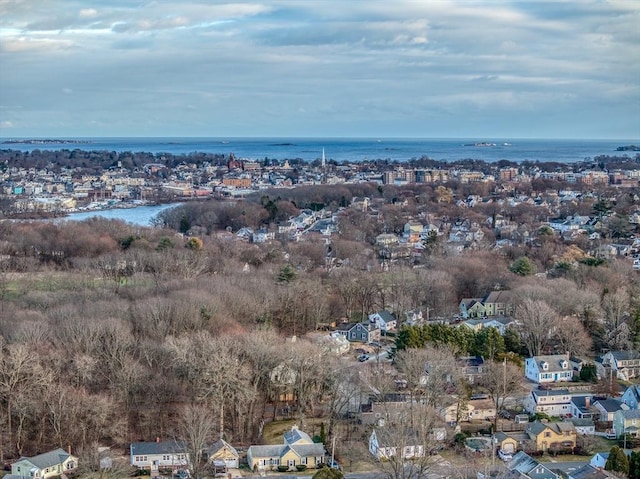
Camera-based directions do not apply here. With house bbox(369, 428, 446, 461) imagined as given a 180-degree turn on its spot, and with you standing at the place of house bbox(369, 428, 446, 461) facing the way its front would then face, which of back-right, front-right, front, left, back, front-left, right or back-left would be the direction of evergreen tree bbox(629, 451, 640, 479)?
right

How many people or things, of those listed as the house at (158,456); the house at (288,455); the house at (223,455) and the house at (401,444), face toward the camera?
4

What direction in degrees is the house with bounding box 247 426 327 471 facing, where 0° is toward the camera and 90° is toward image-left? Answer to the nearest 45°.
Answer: approximately 0°

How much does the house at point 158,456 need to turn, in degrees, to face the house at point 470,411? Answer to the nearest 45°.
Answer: approximately 90° to its left

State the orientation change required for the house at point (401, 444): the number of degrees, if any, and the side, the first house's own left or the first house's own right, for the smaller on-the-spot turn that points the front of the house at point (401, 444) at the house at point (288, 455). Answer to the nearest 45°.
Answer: approximately 90° to the first house's own right

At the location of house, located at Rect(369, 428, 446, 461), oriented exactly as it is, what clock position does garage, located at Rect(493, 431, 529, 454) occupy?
garage, located at Rect(493, 431, 529, 454) is roughly at 8 o'clock from house, located at Rect(369, 428, 446, 461).

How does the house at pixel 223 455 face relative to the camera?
toward the camera

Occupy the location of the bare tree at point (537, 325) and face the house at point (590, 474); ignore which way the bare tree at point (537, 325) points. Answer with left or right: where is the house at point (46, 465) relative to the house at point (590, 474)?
right

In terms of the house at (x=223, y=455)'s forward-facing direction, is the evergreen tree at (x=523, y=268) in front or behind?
behind

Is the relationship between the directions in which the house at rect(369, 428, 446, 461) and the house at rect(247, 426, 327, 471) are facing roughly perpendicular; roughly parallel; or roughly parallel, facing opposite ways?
roughly parallel

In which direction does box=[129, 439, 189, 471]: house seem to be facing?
toward the camera

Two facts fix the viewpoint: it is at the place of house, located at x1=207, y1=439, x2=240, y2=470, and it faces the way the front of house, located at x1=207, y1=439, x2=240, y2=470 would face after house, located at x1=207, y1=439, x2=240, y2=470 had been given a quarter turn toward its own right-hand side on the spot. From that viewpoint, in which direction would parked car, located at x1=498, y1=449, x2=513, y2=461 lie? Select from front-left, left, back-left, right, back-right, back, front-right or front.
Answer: back

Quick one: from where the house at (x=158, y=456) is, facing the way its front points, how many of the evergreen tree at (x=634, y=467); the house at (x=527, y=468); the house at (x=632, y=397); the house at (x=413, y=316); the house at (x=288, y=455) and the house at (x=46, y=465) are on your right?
1

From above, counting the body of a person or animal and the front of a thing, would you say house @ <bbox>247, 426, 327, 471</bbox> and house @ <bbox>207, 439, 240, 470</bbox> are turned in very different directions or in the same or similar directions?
same or similar directions

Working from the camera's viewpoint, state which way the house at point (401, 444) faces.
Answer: facing the viewer

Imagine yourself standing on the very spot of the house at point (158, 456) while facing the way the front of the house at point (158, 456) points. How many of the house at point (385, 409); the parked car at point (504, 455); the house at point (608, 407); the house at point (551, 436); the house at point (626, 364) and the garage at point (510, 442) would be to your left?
6

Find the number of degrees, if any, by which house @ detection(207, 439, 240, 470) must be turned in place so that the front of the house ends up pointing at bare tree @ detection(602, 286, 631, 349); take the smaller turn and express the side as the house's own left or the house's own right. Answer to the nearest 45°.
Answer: approximately 135° to the house's own left

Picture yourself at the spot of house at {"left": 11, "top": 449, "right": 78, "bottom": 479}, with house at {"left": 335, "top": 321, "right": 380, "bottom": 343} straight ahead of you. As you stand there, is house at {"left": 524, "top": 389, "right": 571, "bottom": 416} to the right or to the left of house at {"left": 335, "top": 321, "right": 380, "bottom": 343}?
right
